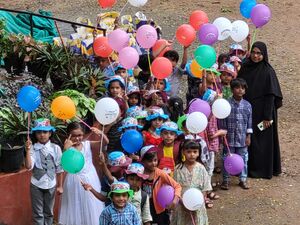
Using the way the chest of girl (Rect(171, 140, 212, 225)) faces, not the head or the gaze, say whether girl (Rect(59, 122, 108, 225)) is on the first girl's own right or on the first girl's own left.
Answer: on the first girl's own right

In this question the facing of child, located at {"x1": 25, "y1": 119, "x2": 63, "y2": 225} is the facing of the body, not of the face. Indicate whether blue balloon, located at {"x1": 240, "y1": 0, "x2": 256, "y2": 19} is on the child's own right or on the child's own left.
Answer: on the child's own left

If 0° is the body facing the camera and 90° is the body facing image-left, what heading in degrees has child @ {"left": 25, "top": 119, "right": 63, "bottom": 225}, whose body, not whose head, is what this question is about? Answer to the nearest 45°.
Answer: approximately 0°

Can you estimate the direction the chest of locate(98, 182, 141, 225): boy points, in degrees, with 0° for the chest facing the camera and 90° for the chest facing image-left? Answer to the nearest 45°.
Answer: approximately 0°

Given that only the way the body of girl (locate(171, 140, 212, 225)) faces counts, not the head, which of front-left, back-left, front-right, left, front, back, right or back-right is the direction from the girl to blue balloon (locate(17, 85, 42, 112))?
right
